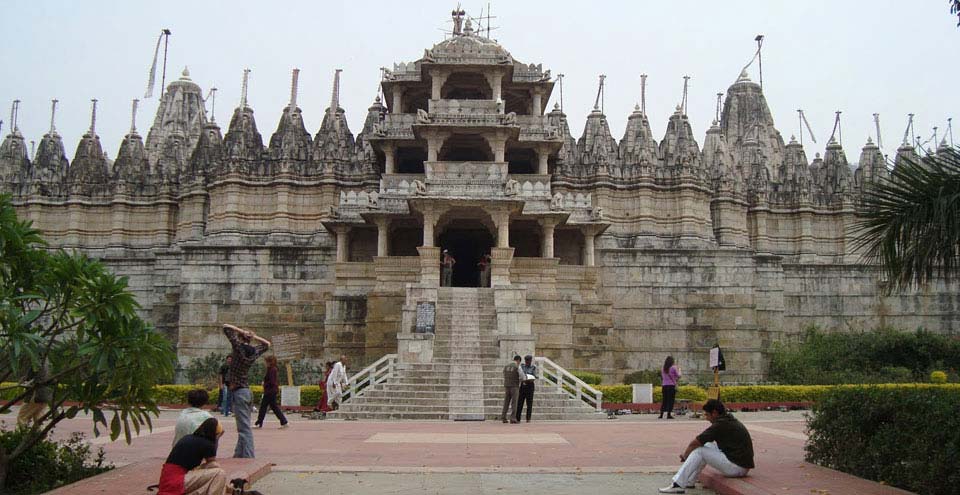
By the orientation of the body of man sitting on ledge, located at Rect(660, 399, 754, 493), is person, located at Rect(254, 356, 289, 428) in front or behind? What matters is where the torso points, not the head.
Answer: in front

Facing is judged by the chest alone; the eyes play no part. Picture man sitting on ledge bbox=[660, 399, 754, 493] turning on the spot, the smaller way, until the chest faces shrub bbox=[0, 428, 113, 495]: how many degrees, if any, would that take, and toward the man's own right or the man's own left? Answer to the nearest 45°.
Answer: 0° — they already face it

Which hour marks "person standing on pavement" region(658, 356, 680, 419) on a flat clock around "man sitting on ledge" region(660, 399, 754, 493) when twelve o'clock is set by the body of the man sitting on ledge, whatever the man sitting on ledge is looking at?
The person standing on pavement is roughly at 3 o'clock from the man sitting on ledge.

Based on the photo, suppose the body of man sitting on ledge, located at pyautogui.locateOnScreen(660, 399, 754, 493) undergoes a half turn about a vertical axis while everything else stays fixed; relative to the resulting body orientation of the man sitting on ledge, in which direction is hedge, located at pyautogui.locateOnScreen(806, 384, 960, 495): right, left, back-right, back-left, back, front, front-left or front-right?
front

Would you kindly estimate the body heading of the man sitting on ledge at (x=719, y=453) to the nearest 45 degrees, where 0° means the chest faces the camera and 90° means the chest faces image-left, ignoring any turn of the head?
approximately 90°

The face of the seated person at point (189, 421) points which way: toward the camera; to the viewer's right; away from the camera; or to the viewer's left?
away from the camera

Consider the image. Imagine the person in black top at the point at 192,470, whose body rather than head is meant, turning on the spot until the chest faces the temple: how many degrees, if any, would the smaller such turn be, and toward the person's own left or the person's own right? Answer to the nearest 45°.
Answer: approximately 45° to the person's own left

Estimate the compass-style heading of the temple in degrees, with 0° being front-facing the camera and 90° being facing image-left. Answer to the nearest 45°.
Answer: approximately 0°

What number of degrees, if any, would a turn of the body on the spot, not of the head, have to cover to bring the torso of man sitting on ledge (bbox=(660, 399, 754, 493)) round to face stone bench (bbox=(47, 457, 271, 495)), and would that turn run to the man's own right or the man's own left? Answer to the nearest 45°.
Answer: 0° — they already face it

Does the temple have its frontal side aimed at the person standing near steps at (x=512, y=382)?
yes
